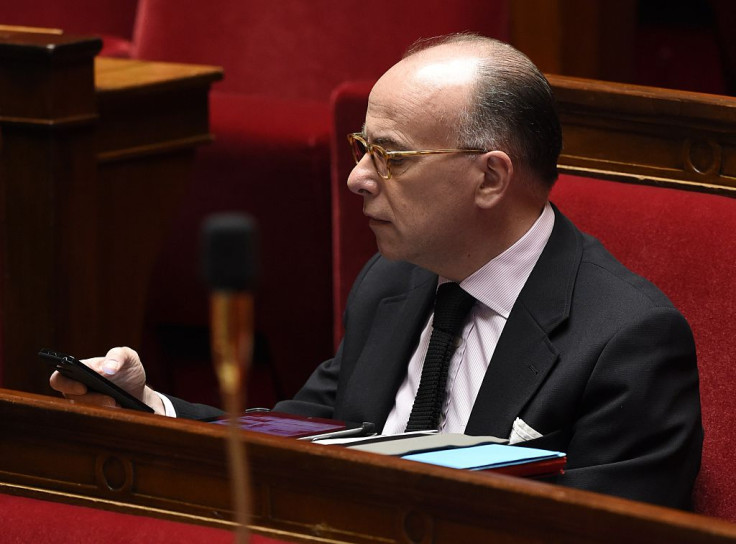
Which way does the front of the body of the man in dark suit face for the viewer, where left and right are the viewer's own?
facing the viewer and to the left of the viewer

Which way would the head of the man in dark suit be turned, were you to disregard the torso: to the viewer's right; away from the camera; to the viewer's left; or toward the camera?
to the viewer's left
